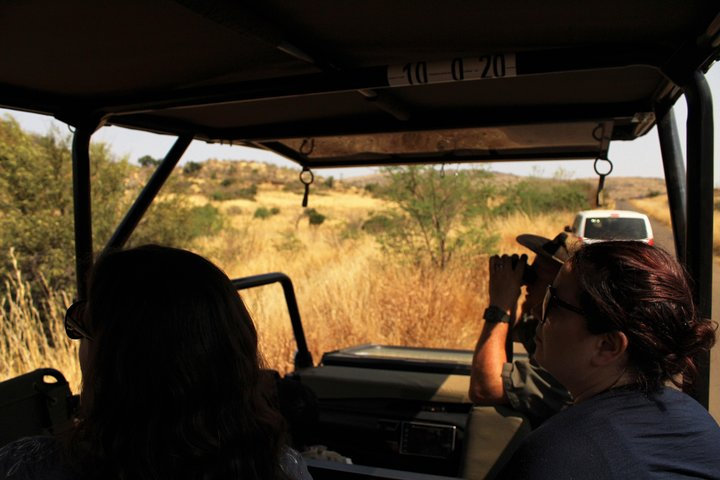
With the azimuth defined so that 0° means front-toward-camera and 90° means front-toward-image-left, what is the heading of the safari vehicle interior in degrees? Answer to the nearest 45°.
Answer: approximately 180°

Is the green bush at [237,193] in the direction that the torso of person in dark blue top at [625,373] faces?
yes

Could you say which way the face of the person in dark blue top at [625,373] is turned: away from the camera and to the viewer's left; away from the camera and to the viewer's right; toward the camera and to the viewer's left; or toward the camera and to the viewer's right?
away from the camera and to the viewer's left

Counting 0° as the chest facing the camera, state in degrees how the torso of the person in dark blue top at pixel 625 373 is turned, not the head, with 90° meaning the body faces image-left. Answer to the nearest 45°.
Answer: approximately 135°

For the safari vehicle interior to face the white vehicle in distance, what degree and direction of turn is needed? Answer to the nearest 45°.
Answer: approximately 45° to its right

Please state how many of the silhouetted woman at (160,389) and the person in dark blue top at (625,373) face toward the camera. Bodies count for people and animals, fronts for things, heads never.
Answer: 0

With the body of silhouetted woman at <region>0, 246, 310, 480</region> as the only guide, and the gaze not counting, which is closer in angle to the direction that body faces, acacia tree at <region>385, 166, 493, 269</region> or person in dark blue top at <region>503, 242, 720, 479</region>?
the acacia tree

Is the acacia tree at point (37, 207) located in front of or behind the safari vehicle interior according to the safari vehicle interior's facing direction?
in front

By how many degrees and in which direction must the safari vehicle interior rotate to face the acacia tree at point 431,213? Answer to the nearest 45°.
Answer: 0° — it already faces it

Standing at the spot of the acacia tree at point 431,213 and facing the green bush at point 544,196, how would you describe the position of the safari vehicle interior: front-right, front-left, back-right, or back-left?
back-right

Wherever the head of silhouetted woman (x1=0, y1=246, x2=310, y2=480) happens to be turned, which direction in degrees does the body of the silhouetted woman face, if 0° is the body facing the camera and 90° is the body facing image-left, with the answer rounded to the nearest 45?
approximately 135°

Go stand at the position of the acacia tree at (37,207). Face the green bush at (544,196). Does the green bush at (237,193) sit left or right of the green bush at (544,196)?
left
